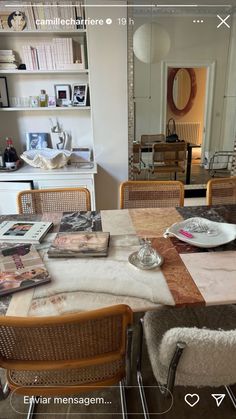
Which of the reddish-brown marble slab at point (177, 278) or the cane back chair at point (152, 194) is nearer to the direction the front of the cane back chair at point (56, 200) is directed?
the reddish-brown marble slab

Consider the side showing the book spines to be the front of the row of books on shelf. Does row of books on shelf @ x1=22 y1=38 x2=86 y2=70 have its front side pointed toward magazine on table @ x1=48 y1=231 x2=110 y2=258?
yes

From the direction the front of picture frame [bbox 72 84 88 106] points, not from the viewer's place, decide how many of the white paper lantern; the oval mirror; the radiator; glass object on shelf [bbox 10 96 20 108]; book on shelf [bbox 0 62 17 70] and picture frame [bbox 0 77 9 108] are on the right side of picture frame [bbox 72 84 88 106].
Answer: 3

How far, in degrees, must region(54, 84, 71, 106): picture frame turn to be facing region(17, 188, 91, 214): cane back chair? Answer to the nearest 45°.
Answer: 0° — it already faces it

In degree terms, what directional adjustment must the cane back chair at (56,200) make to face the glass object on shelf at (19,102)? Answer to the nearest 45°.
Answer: approximately 180°

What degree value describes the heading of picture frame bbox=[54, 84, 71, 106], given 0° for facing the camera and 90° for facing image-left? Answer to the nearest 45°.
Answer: approximately 0°

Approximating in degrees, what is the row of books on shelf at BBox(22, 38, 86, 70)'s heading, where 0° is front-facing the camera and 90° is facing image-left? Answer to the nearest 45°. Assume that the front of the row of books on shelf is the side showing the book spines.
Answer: approximately 0°

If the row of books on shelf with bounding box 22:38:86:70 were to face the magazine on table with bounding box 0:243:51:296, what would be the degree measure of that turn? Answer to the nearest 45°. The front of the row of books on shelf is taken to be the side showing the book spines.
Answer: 0° — it already faces it
